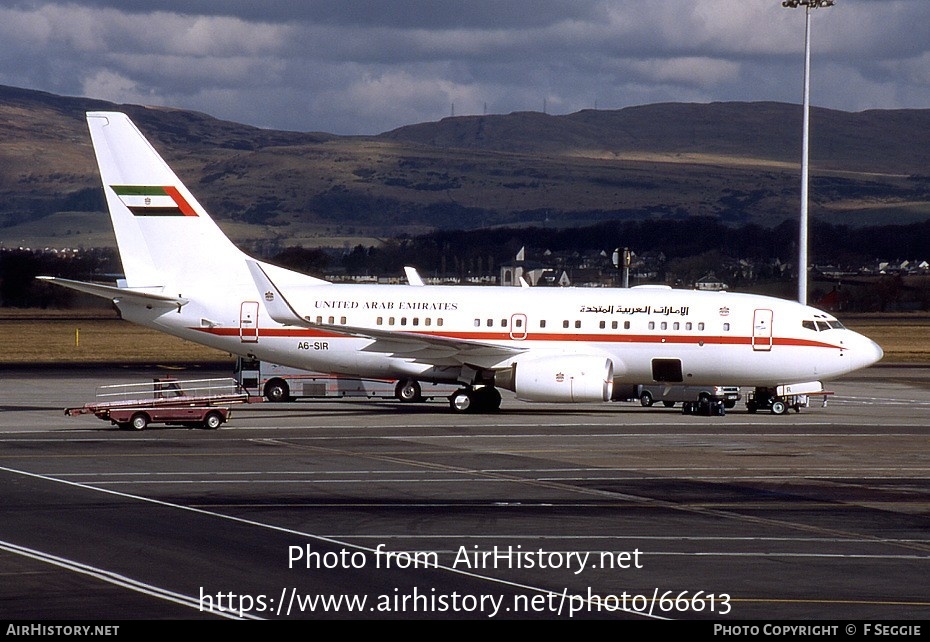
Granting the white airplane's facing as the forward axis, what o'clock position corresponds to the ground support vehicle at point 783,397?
The ground support vehicle is roughly at 12 o'clock from the white airplane.

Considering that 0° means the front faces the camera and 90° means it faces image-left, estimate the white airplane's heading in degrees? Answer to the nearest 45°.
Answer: approximately 270°
